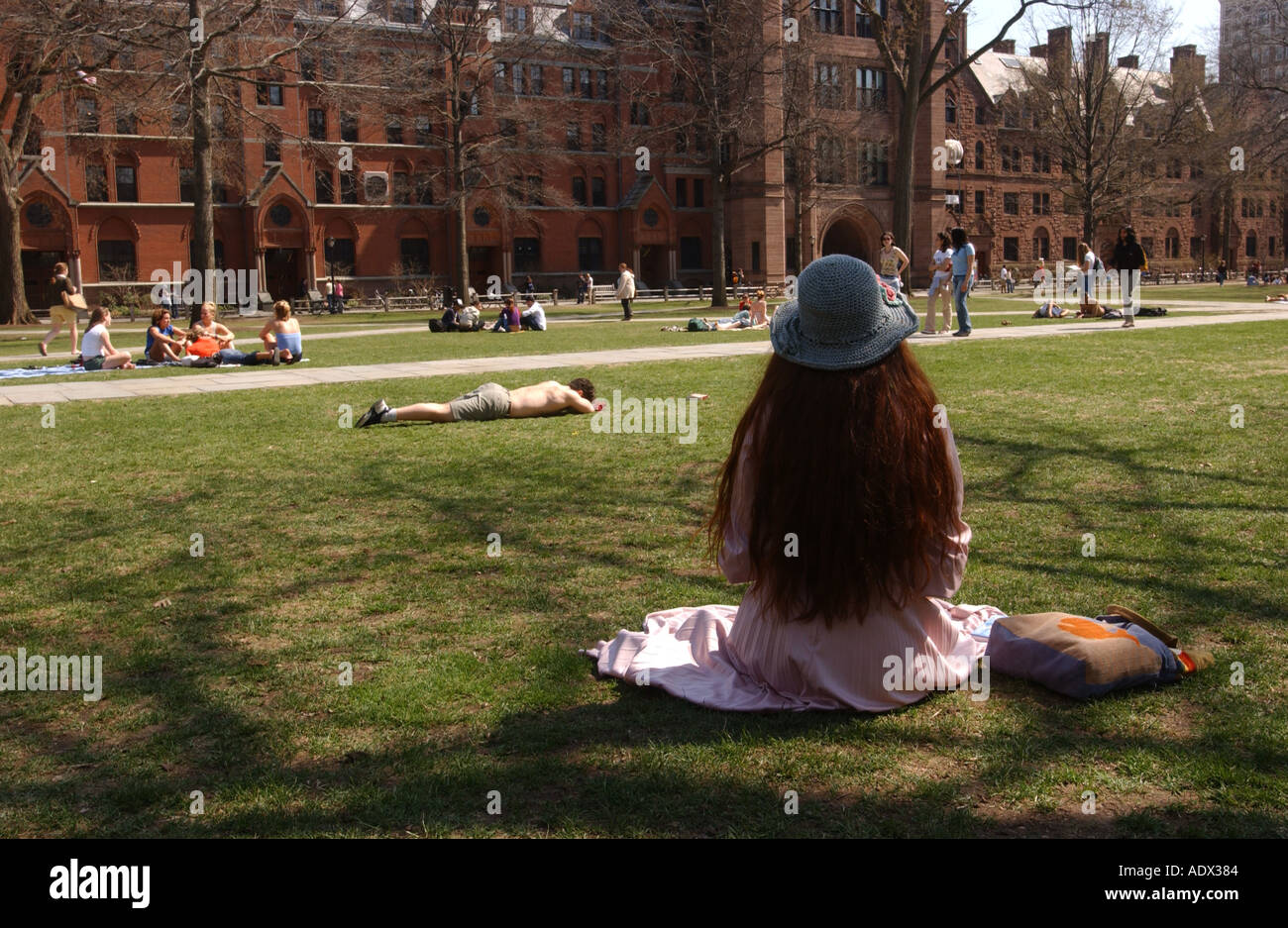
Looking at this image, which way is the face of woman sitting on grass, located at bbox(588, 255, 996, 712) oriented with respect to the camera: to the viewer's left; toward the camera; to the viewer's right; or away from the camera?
away from the camera

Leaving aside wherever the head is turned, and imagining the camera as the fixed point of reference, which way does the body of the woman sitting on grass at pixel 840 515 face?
away from the camera

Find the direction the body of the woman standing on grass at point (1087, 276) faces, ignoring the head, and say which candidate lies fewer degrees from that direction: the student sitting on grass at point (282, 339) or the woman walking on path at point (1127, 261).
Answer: the student sitting on grass

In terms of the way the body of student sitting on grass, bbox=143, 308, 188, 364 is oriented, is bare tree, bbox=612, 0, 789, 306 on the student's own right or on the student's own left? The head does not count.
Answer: on the student's own left

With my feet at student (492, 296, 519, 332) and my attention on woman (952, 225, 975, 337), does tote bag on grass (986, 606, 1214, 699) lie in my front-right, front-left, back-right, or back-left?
front-right

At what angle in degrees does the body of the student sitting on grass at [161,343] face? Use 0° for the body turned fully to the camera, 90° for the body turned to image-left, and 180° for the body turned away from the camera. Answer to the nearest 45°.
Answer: approximately 315°
